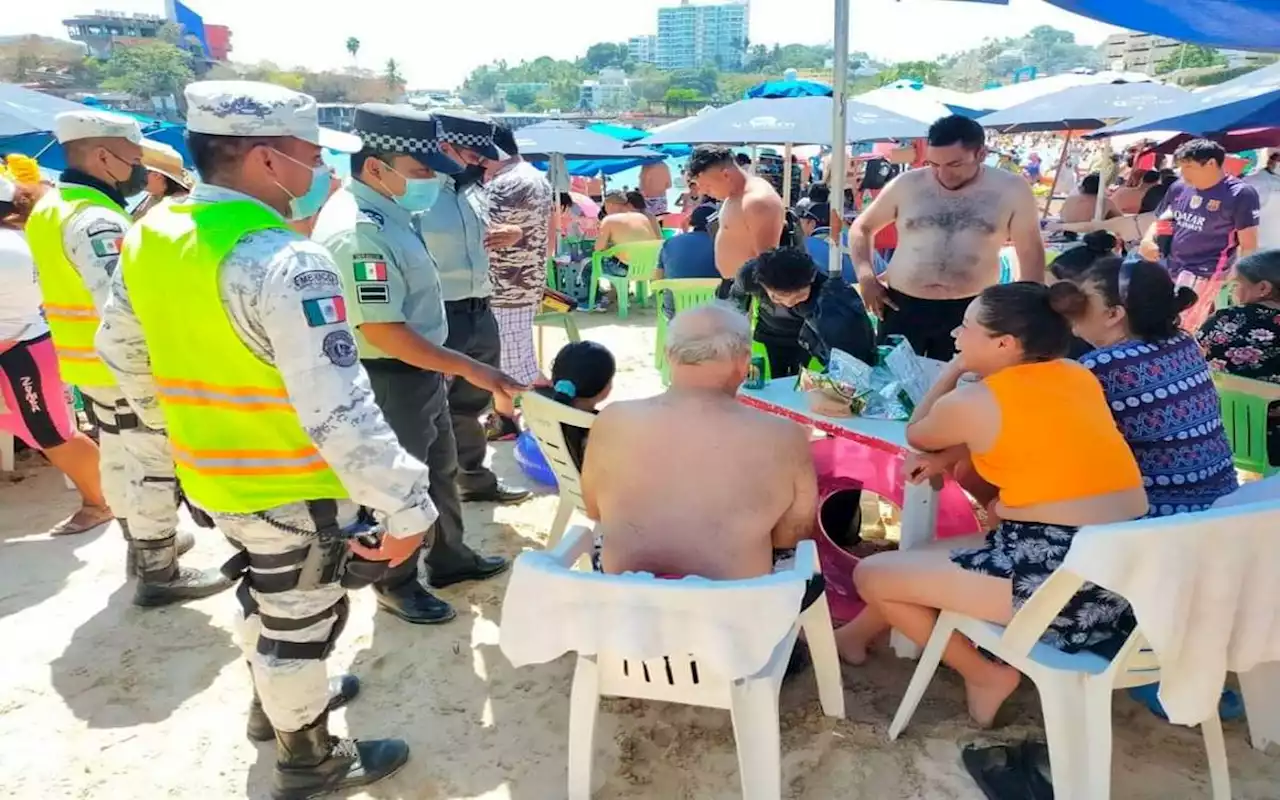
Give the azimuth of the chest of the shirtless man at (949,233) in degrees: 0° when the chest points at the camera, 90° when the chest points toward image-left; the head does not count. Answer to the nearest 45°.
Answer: approximately 0°

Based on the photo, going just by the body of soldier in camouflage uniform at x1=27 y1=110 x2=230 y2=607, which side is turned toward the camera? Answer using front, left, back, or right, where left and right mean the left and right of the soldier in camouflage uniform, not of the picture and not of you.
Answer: right

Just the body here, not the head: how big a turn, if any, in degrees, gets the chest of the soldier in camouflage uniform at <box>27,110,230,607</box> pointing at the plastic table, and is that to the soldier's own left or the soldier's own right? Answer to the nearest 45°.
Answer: approximately 45° to the soldier's own right

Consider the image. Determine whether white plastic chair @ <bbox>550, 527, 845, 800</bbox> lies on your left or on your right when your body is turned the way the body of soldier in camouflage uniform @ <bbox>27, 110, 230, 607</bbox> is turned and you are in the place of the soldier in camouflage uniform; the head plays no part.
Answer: on your right

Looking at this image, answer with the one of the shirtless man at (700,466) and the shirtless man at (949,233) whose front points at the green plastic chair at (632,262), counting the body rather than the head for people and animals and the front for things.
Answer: the shirtless man at (700,466)

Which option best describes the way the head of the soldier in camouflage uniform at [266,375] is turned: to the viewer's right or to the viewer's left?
to the viewer's right

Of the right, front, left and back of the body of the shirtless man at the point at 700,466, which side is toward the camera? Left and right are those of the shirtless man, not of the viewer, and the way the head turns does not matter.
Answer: back

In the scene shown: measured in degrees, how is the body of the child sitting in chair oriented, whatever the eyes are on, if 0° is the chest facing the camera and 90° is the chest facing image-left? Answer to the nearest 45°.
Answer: approximately 225°
